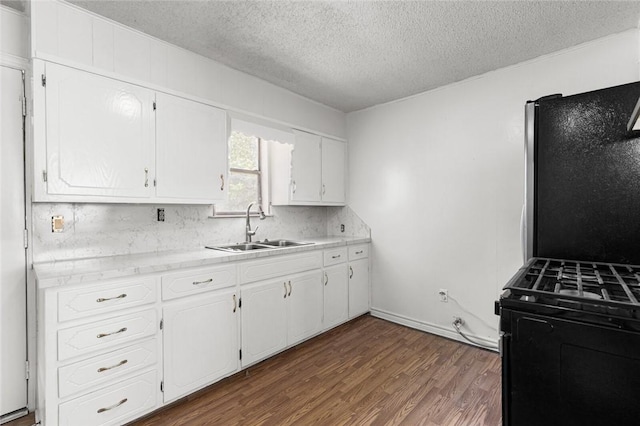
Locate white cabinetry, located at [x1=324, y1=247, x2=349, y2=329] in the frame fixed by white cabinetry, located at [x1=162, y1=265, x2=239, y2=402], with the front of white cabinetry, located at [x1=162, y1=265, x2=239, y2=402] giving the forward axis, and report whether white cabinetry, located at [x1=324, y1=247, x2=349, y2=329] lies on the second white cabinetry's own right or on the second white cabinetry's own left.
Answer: on the second white cabinetry's own left

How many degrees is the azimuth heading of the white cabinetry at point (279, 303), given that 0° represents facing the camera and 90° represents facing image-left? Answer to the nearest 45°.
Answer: approximately 315°

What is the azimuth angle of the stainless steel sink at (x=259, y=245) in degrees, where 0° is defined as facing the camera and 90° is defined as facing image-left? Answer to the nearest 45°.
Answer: approximately 315°

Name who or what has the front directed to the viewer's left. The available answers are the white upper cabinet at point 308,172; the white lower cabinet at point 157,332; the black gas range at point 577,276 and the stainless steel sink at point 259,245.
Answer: the black gas range

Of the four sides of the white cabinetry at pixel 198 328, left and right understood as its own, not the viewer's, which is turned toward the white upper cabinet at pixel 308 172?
left

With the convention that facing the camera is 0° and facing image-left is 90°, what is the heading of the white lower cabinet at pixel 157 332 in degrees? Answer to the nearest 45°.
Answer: approximately 315°
